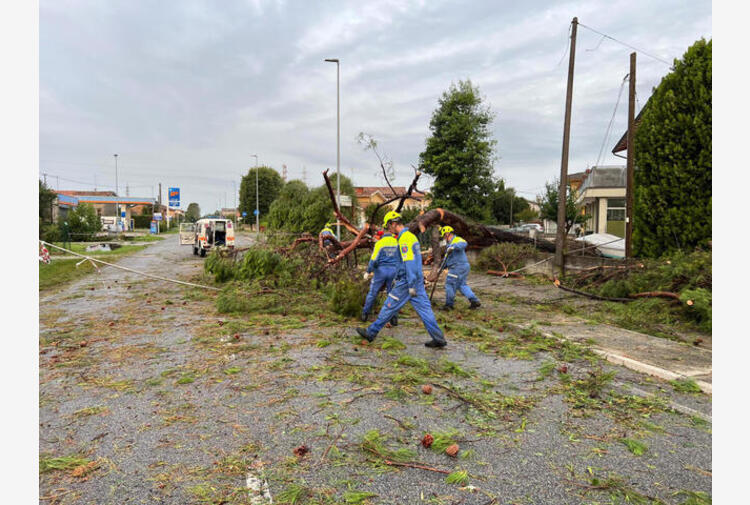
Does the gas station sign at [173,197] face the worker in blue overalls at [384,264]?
yes

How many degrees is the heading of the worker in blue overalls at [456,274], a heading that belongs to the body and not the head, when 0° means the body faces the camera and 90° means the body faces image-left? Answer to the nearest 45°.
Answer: approximately 90°

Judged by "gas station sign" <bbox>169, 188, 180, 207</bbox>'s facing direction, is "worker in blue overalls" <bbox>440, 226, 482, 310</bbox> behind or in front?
in front

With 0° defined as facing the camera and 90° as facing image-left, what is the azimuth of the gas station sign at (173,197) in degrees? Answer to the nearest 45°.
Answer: approximately 0°
